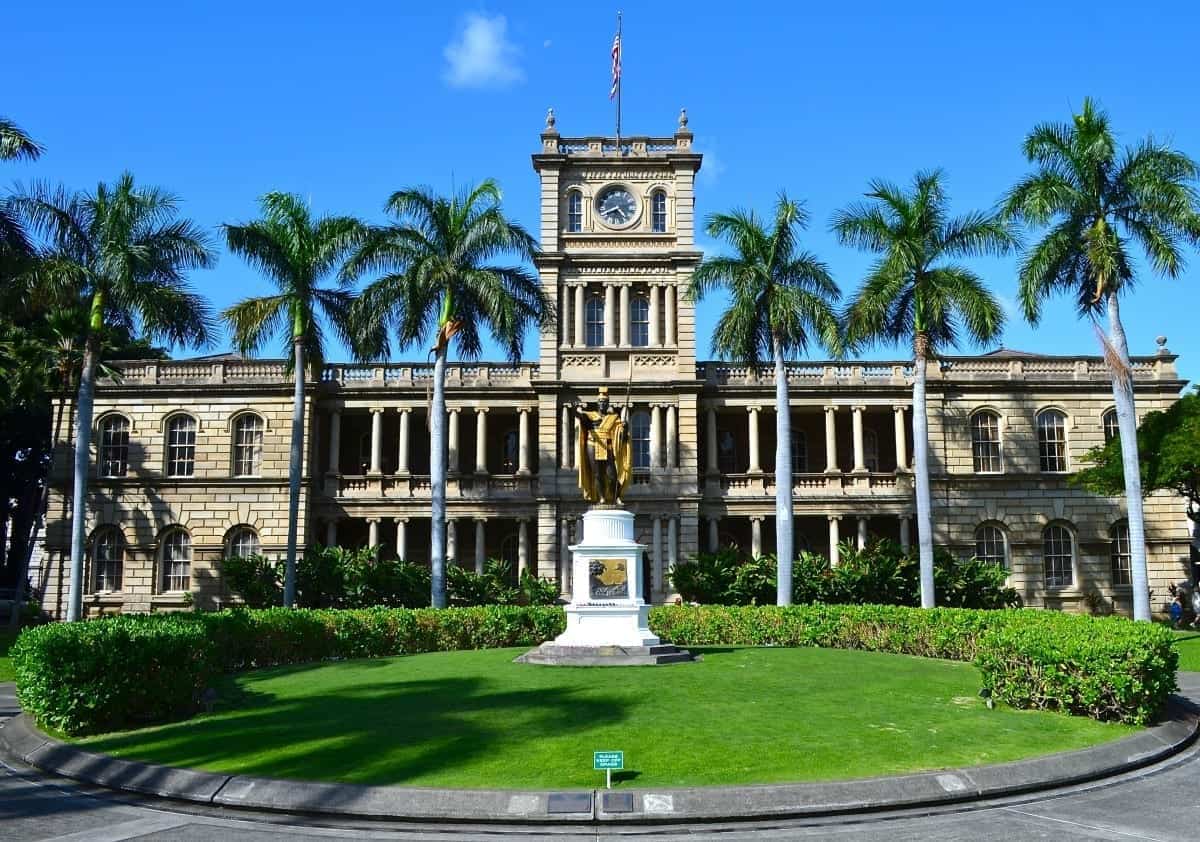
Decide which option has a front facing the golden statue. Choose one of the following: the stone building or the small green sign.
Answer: the stone building

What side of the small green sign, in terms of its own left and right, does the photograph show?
front

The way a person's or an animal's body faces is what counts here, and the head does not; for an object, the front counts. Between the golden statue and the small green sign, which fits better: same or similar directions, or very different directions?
same or similar directions

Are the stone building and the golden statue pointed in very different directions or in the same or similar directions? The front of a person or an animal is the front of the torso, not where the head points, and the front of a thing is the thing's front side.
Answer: same or similar directions

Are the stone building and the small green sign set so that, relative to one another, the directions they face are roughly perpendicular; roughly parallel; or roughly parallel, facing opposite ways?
roughly parallel

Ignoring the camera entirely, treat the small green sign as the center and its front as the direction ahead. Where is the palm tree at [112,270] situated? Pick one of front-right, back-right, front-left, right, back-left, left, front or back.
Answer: back-right

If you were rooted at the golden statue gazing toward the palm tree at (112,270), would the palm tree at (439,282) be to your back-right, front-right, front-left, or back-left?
front-right

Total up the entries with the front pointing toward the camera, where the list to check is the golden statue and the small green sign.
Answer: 2

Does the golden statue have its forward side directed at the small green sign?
yes

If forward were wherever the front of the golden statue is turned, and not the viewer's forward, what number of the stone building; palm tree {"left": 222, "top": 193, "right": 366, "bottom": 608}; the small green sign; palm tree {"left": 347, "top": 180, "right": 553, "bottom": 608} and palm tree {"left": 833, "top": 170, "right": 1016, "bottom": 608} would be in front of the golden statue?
1

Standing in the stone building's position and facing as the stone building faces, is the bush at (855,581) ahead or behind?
ahead
